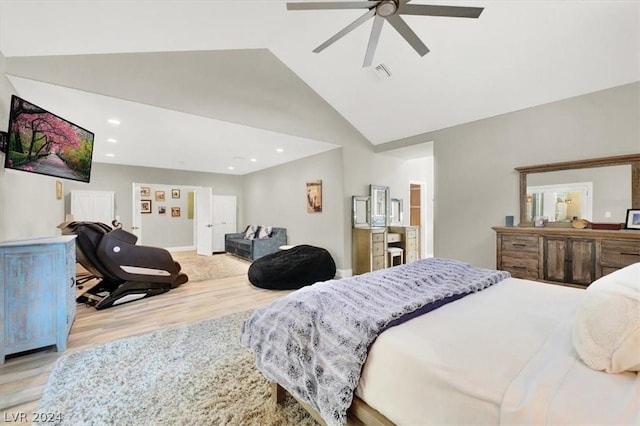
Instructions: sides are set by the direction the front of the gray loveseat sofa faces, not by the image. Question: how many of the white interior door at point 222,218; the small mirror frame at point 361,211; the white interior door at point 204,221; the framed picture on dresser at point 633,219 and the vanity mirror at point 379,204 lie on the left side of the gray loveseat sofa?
3

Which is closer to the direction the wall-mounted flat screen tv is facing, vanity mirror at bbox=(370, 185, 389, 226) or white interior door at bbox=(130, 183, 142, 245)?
the vanity mirror

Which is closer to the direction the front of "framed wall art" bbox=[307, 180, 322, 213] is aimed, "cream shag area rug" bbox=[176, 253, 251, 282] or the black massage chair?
the black massage chair

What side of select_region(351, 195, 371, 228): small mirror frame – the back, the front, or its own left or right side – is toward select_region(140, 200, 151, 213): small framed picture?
right

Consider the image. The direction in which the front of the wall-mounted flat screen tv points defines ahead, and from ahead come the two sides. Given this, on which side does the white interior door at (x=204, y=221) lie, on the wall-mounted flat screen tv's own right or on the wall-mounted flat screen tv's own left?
on the wall-mounted flat screen tv's own left

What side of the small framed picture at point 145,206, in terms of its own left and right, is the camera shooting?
front

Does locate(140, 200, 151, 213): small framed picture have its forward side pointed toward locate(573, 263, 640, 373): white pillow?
yes

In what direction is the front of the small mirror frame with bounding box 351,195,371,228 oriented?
toward the camera

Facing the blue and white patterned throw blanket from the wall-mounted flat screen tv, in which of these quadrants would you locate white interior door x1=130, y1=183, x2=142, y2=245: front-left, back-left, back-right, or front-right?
back-left

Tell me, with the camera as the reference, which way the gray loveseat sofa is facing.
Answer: facing the viewer and to the left of the viewer

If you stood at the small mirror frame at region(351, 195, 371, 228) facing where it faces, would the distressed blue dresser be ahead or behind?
ahead

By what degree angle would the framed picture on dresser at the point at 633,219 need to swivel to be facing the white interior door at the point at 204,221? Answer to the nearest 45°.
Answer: approximately 90° to its right

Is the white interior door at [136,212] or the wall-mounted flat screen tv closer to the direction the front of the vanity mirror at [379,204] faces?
the wall-mounted flat screen tv

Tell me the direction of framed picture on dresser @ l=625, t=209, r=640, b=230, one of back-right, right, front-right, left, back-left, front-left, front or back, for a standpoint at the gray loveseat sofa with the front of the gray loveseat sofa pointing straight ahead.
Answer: left

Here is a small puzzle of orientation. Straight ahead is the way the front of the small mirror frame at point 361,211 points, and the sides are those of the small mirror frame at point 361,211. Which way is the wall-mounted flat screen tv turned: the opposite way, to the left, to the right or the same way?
to the left
